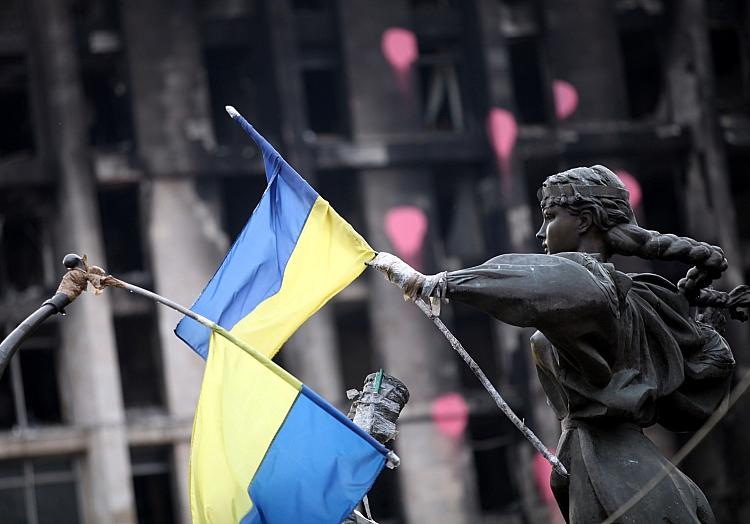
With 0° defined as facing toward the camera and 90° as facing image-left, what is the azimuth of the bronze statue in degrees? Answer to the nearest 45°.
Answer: approximately 90°

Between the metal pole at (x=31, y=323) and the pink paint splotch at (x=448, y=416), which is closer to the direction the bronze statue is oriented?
the metal pole

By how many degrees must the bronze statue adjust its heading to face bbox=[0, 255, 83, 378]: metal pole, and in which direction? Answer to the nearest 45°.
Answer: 0° — it already faces it

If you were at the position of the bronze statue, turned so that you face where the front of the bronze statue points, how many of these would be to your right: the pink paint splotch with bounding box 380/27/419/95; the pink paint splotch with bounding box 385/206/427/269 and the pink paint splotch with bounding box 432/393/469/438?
3

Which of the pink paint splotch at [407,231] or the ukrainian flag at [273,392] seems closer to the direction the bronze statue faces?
the ukrainian flag

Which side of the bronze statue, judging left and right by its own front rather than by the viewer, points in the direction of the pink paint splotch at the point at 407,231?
right

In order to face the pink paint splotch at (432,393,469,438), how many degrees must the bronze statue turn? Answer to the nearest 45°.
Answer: approximately 90° to its right
